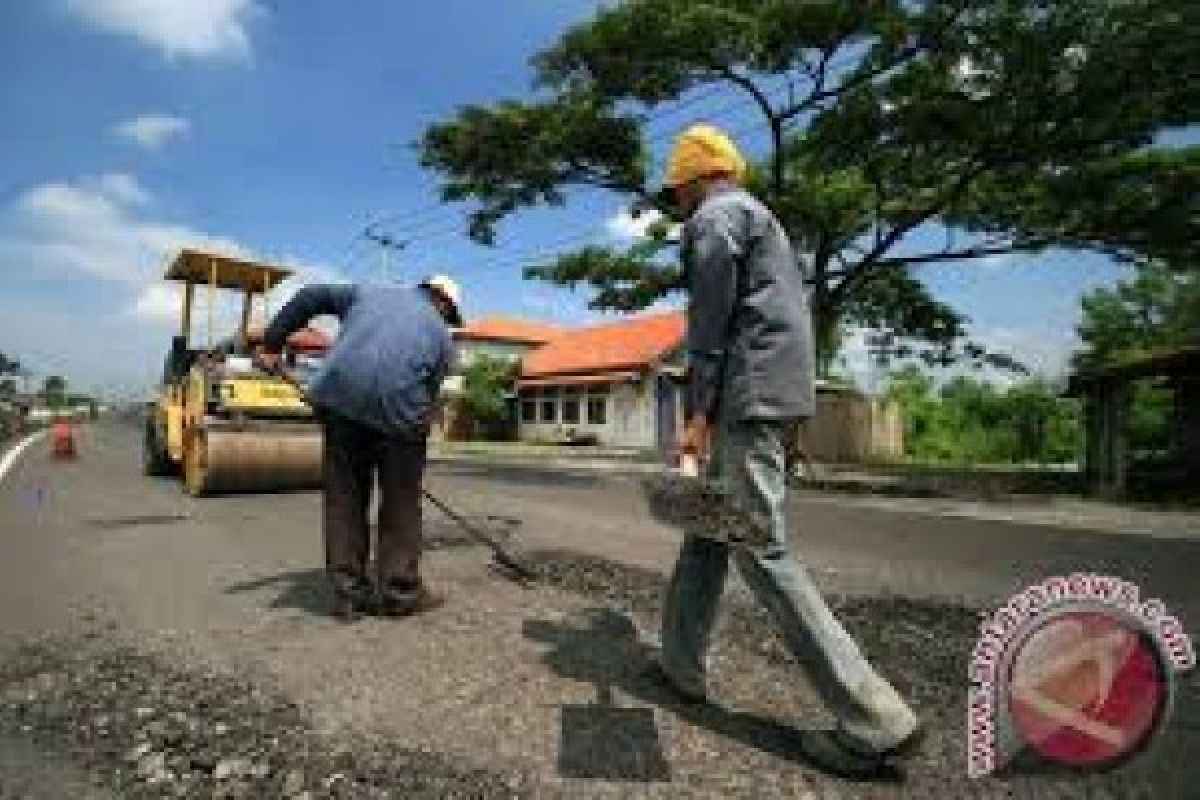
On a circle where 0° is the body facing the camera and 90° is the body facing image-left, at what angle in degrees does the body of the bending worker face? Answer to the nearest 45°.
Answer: approximately 225°

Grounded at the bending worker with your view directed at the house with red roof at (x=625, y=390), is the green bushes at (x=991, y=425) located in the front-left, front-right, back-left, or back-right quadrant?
front-right

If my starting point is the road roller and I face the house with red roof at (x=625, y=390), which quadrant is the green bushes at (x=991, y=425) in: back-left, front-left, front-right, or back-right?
front-right

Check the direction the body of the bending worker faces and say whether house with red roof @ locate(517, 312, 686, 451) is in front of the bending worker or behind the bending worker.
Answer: in front

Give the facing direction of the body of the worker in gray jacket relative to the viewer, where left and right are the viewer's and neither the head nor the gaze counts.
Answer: facing away from the viewer and to the left of the viewer

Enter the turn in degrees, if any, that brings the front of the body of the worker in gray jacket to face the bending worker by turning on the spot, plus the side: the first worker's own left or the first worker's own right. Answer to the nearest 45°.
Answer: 0° — they already face them

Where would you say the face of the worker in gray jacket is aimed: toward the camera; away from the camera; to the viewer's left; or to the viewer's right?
to the viewer's left

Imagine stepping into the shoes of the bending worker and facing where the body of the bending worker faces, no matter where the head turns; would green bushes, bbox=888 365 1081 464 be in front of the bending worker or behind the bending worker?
in front

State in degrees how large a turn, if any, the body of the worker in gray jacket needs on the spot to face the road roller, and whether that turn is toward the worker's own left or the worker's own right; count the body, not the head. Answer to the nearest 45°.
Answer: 0° — they already face it

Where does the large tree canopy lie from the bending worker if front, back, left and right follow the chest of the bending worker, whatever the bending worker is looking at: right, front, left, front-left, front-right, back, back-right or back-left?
front

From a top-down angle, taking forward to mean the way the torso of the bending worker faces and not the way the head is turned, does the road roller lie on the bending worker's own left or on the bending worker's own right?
on the bending worker's own left

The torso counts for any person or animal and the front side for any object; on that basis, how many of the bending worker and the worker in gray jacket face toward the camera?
0
